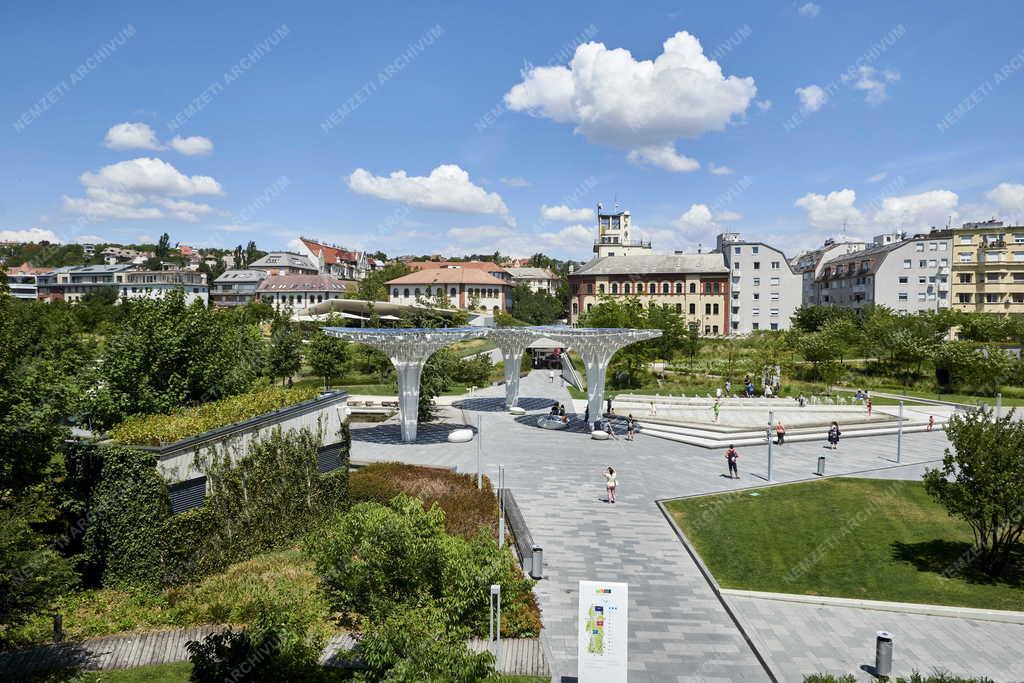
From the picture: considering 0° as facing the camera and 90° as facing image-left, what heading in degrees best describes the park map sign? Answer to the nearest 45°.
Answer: approximately 0°

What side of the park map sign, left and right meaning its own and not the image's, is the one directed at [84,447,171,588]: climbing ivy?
right

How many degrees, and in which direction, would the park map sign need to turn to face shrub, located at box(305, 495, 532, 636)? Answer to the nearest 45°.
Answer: approximately 90° to its right

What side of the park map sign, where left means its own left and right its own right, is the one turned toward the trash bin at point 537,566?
back

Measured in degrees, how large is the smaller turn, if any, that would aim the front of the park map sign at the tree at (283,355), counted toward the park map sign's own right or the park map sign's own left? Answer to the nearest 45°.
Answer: approximately 135° to the park map sign's own right

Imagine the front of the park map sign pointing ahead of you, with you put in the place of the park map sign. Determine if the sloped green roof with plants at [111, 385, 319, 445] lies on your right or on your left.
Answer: on your right

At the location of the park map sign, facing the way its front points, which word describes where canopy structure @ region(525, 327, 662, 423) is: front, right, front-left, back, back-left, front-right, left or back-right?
back

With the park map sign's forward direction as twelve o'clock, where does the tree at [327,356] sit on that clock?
The tree is roughly at 5 o'clock from the park map sign.

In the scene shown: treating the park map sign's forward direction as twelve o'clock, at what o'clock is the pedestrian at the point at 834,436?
The pedestrian is roughly at 7 o'clock from the park map sign.

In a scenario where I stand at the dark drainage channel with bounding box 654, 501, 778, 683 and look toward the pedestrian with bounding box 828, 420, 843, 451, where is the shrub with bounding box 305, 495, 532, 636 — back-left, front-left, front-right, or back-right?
back-left

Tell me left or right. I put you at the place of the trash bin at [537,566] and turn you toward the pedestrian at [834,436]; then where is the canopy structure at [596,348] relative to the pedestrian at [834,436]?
left
